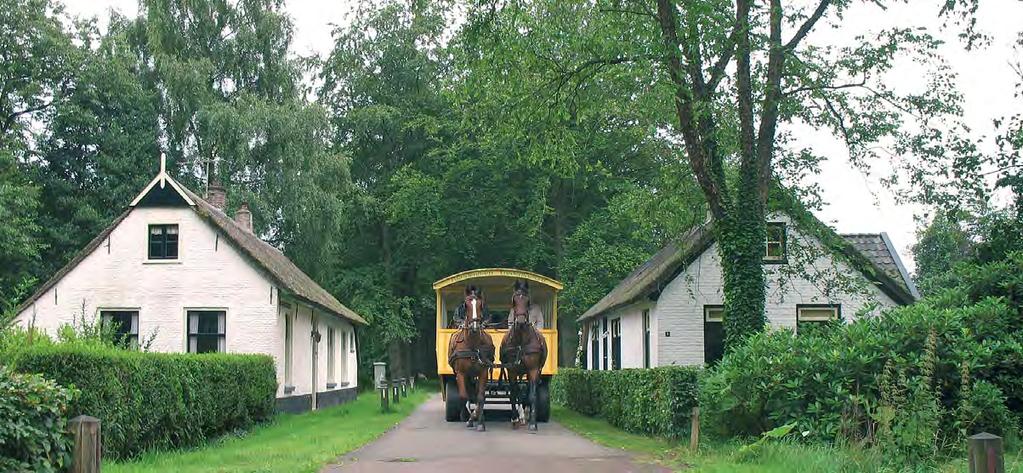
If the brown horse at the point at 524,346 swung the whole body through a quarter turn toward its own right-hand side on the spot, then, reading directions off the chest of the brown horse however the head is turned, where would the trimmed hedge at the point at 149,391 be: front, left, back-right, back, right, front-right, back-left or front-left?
front-left

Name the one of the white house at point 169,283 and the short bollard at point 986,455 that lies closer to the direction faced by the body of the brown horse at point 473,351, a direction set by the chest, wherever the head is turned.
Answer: the short bollard

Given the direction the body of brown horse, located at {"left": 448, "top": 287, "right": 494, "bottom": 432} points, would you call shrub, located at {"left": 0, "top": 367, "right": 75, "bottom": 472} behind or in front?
in front

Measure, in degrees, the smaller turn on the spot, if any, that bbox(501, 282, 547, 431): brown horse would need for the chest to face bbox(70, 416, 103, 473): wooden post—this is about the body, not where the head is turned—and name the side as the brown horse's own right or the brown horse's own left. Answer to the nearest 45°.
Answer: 0° — it already faces it
